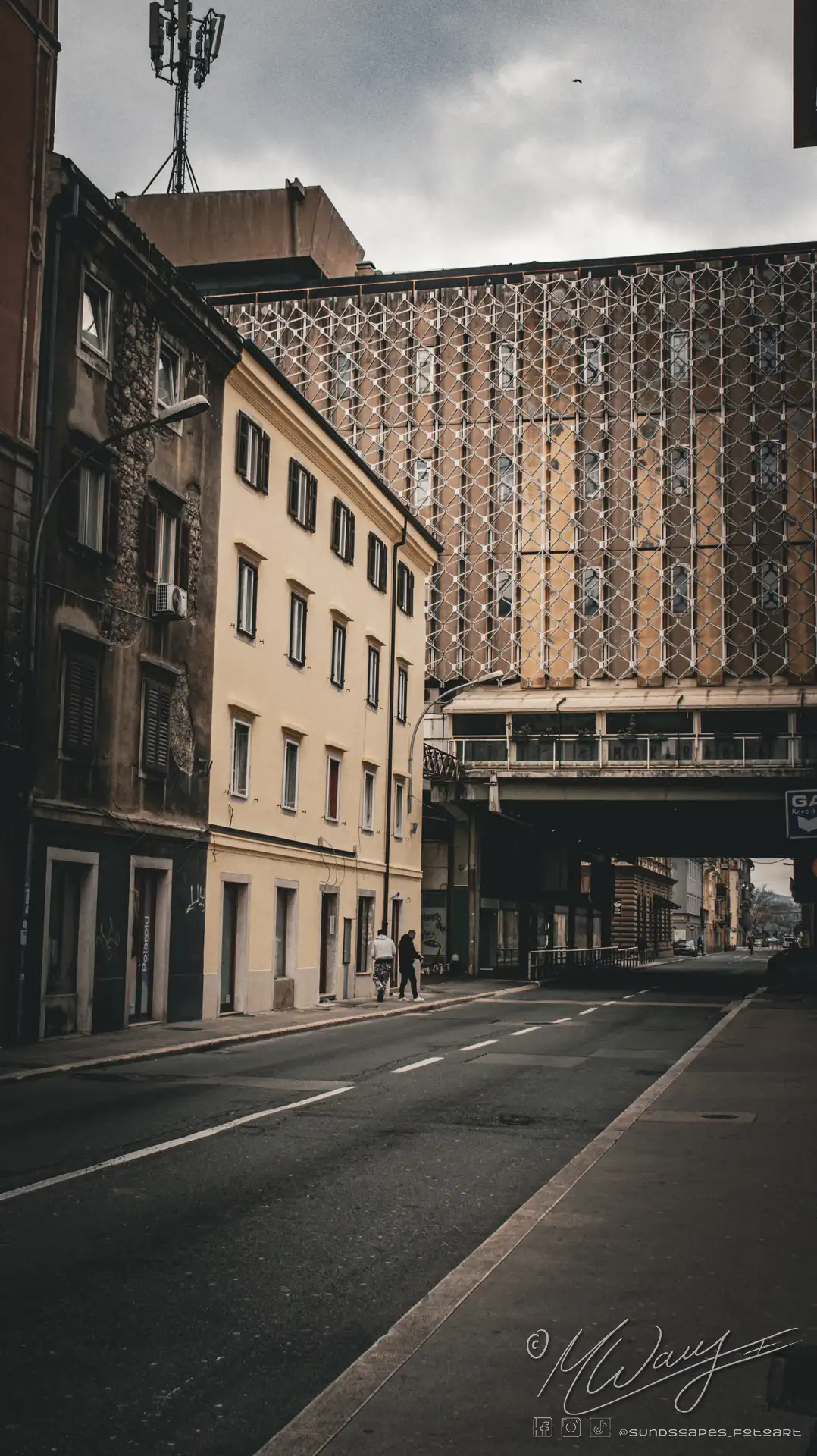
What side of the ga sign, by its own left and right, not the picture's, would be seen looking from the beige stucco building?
right

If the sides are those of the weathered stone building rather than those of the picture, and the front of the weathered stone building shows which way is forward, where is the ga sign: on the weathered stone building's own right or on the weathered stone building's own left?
on the weathered stone building's own left

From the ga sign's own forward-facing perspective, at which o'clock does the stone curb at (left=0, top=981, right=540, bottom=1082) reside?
The stone curb is roughly at 1 o'clock from the ga sign.

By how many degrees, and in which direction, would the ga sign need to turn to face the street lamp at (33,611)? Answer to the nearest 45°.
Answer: approximately 45° to its right

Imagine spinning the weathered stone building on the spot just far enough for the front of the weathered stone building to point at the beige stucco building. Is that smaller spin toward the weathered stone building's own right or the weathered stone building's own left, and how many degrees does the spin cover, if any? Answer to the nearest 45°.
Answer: approximately 90° to the weathered stone building's own left

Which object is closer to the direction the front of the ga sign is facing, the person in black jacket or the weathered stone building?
the weathered stone building

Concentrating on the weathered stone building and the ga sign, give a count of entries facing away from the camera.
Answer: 0

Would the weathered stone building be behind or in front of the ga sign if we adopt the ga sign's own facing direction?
in front

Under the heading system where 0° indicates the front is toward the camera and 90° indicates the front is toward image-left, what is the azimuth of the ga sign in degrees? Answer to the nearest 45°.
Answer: approximately 0°

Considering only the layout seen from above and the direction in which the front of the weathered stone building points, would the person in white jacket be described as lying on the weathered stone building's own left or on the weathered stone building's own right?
on the weathered stone building's own left

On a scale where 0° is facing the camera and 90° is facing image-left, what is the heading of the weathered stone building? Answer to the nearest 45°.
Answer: approximately 315°

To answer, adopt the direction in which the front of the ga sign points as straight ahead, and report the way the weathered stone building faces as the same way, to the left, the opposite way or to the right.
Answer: to the left

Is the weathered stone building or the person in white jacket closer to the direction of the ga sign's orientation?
the weathered stone building

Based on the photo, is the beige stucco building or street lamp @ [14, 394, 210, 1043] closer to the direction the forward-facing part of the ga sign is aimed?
the street lamp
